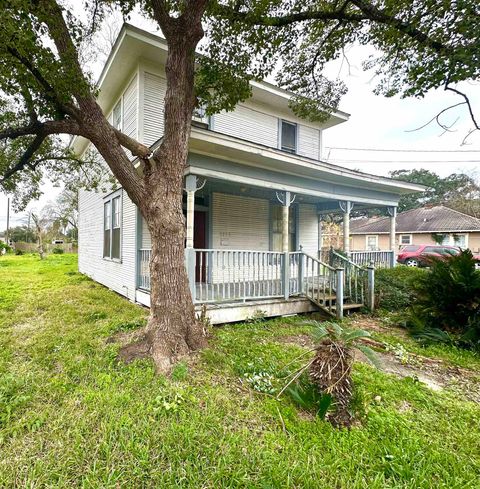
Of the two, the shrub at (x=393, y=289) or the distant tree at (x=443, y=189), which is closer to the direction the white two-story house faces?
the shrub

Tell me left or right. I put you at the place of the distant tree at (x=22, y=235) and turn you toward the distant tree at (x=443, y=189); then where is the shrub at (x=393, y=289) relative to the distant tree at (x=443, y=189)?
right

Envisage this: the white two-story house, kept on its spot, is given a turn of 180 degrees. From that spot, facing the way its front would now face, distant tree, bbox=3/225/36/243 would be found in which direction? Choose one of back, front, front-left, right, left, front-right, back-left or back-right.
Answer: front

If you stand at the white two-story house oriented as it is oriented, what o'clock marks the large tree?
The large tree is roughly at 2 o'clock from the white two-story house.

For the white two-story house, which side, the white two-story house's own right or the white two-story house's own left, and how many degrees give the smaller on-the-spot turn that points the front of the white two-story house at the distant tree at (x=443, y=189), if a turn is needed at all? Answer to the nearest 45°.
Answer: approximately 90° to the white two-story house's own left

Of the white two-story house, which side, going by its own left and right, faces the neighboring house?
left

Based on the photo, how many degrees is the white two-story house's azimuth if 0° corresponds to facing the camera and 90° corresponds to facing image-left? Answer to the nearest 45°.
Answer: approximately 315°

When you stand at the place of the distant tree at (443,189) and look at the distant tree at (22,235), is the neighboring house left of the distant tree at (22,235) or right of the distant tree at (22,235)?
left

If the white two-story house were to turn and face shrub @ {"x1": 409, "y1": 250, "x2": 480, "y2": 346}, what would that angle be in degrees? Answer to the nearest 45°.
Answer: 0° — it already faces it

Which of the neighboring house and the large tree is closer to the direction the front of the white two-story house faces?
the large tree
